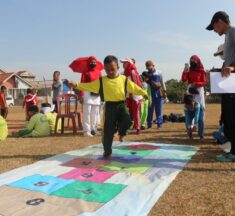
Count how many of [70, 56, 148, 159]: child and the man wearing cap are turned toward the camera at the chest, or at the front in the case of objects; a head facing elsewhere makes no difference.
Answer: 1

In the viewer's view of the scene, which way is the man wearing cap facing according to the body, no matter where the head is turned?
to the viewer's left

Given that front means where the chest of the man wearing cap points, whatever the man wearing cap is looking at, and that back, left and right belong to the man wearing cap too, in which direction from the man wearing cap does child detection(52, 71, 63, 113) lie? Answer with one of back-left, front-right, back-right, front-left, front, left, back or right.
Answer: front-right

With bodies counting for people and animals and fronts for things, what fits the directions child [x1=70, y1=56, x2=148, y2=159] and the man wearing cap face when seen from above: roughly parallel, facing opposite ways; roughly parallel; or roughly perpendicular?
roughly perpendicular

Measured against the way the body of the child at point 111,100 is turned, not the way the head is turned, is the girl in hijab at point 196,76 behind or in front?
behind

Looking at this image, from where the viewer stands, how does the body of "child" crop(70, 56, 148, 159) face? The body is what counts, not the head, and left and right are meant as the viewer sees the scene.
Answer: facing the viewer

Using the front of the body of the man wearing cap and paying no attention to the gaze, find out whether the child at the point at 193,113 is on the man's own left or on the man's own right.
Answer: on the man's own right

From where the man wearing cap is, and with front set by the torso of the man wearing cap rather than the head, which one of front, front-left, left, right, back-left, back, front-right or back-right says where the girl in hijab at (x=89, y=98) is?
front-right

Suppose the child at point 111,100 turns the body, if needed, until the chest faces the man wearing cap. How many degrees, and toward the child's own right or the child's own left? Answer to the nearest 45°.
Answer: approximately 90° to the child's own left

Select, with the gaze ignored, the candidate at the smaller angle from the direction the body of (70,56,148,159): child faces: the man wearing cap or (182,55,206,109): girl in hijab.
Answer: the man wearing cap

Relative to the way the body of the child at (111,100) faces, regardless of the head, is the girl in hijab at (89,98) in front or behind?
behind

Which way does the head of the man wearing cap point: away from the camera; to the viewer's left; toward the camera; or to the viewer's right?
to the viewer's left

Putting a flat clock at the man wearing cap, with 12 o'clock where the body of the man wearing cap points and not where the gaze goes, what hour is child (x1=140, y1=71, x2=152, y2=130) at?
The child is roughly at 2 o'clock from the man wearing cap.
